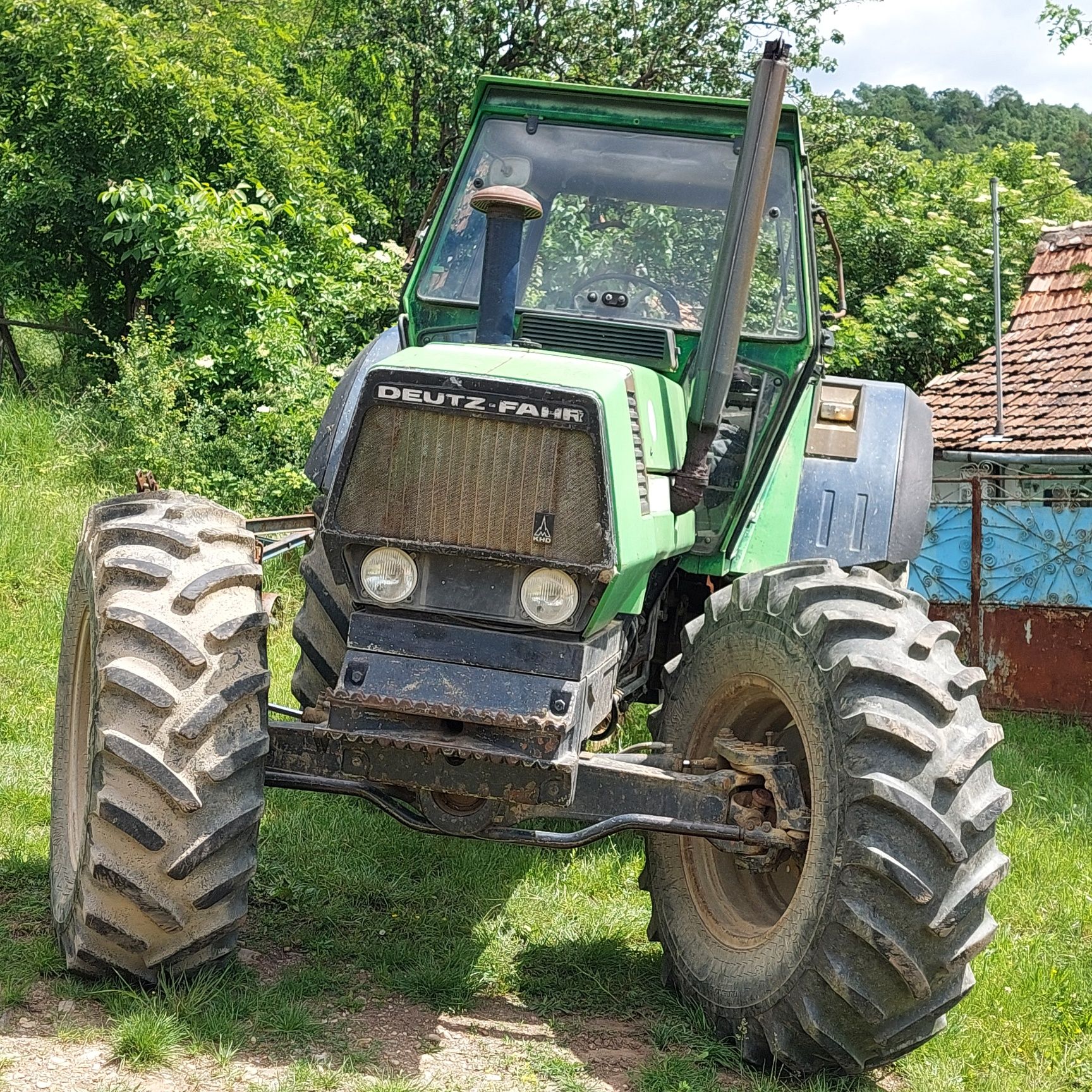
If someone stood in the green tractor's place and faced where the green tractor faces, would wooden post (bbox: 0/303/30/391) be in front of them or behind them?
behind

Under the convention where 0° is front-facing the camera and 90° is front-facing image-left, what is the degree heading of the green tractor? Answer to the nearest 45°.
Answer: approximately 0°

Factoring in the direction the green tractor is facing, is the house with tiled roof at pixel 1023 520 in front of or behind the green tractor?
behind

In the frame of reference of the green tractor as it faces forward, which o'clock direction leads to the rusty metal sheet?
The rusty metal sheet is roughly at 7 o'clock from the green tractor.

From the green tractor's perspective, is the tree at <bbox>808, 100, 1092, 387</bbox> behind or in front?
behind

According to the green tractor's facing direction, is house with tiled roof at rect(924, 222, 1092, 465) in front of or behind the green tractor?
behind
